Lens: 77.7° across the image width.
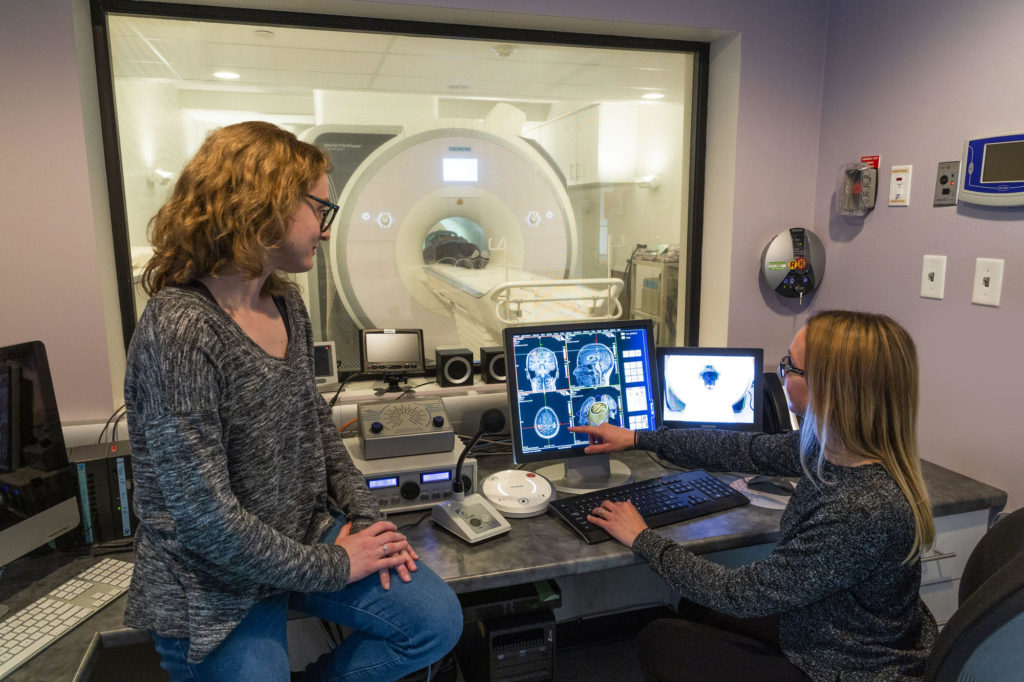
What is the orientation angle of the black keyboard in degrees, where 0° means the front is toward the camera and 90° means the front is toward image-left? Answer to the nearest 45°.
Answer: approximately 315°

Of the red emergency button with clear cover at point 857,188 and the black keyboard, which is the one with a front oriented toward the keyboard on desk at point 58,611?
the red emergency button with clear cover

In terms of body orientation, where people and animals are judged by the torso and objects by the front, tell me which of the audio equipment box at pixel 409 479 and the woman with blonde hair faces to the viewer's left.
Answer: the woman with blonde hair

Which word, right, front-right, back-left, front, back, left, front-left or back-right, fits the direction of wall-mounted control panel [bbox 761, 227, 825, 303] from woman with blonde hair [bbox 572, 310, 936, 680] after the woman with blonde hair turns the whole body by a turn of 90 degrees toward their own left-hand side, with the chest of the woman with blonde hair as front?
back

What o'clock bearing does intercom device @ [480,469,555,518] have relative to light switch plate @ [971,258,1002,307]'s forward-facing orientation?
The intercom device is roughly at 12 o'clock from the light switch plate.

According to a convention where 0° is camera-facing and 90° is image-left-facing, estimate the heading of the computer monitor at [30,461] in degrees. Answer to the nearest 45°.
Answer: approximately 315°

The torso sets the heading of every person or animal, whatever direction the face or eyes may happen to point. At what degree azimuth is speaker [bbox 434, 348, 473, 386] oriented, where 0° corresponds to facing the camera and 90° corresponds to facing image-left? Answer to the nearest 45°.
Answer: approximately 0°

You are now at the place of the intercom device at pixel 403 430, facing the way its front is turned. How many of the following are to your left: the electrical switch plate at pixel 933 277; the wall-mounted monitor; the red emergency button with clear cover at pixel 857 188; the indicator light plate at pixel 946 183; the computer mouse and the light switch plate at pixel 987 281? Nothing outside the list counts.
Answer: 6

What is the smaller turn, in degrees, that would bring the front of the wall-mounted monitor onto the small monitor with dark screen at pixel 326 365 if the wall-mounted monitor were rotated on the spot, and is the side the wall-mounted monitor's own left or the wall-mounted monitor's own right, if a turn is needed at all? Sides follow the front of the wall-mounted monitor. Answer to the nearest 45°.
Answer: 0° — it already faces it

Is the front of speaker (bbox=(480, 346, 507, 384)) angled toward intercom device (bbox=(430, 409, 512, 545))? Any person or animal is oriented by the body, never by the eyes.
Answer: yes

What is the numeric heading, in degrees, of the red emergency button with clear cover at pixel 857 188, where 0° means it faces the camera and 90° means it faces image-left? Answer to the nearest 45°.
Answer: approximately 45°
